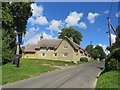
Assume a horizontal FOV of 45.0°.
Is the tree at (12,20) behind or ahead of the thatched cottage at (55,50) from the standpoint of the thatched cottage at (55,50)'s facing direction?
ahead

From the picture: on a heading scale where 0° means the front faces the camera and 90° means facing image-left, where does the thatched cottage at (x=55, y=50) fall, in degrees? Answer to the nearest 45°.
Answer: approximately 0°
